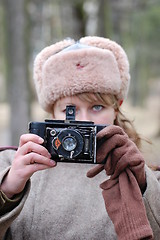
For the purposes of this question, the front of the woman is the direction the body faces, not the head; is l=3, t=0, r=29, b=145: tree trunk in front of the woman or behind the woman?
behind

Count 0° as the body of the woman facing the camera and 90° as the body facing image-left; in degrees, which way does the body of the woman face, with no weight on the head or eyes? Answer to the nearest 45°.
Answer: approximately 0°
